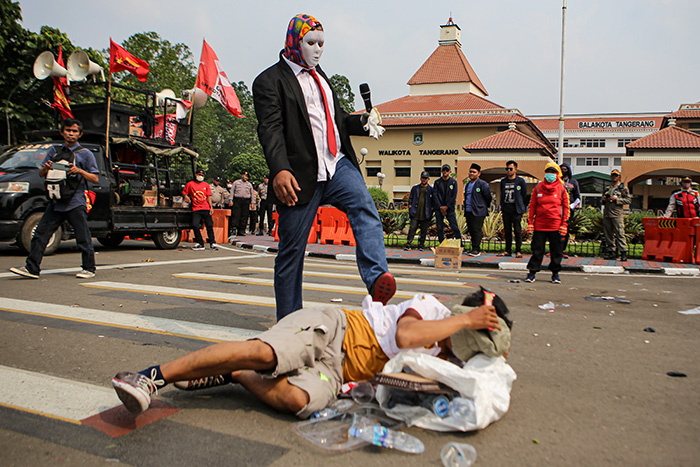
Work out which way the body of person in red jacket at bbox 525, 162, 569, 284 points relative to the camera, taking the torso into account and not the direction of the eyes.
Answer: toward the camera

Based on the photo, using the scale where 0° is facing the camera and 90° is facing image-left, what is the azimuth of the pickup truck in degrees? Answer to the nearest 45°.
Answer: approximately 45°

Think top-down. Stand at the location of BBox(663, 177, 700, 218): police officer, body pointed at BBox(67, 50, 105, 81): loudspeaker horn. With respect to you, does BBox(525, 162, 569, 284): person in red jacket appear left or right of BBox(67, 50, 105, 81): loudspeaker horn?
left

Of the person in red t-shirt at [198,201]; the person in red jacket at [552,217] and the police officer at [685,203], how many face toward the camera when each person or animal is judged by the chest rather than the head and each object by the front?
3

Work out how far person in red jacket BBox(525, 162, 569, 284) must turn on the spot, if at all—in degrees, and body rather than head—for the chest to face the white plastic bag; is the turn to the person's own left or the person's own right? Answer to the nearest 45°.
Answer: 0° — they already face it

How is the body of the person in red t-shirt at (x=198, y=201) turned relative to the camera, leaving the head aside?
toward the camera

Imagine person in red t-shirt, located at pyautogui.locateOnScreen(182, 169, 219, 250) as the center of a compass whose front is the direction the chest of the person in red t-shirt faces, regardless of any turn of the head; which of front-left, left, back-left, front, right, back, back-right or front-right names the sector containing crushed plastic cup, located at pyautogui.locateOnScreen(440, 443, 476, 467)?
front

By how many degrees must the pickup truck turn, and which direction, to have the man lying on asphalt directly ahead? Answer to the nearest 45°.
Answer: approximately 45° to its left

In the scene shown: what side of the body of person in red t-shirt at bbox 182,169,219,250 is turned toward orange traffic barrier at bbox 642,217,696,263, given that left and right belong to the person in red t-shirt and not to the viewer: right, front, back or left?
left

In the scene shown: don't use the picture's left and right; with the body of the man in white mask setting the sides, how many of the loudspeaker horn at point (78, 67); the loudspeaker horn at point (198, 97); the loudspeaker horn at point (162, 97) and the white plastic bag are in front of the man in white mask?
1

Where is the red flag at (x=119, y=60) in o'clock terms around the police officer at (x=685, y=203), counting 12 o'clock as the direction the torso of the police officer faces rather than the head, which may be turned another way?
The red flag is roughly at 2 o'clock from the police officer.

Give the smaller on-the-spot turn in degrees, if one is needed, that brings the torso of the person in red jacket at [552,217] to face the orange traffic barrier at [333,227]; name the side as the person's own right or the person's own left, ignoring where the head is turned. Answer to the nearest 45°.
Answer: approximately 135° to the person's own right
